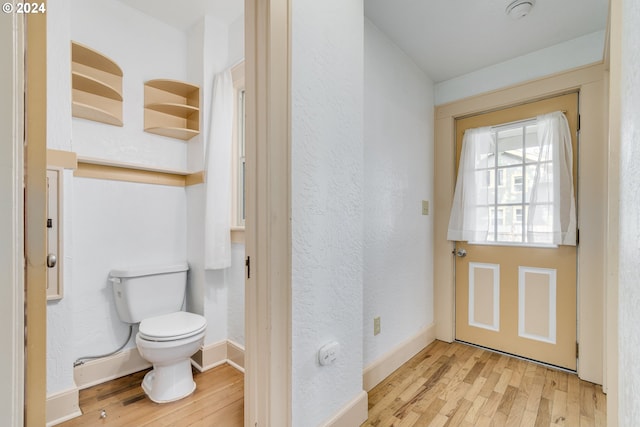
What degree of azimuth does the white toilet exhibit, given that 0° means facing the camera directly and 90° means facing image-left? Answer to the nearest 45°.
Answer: approximately 315°

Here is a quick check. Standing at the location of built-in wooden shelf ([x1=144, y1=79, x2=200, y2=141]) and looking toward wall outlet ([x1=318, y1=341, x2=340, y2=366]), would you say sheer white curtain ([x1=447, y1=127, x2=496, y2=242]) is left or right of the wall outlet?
left
